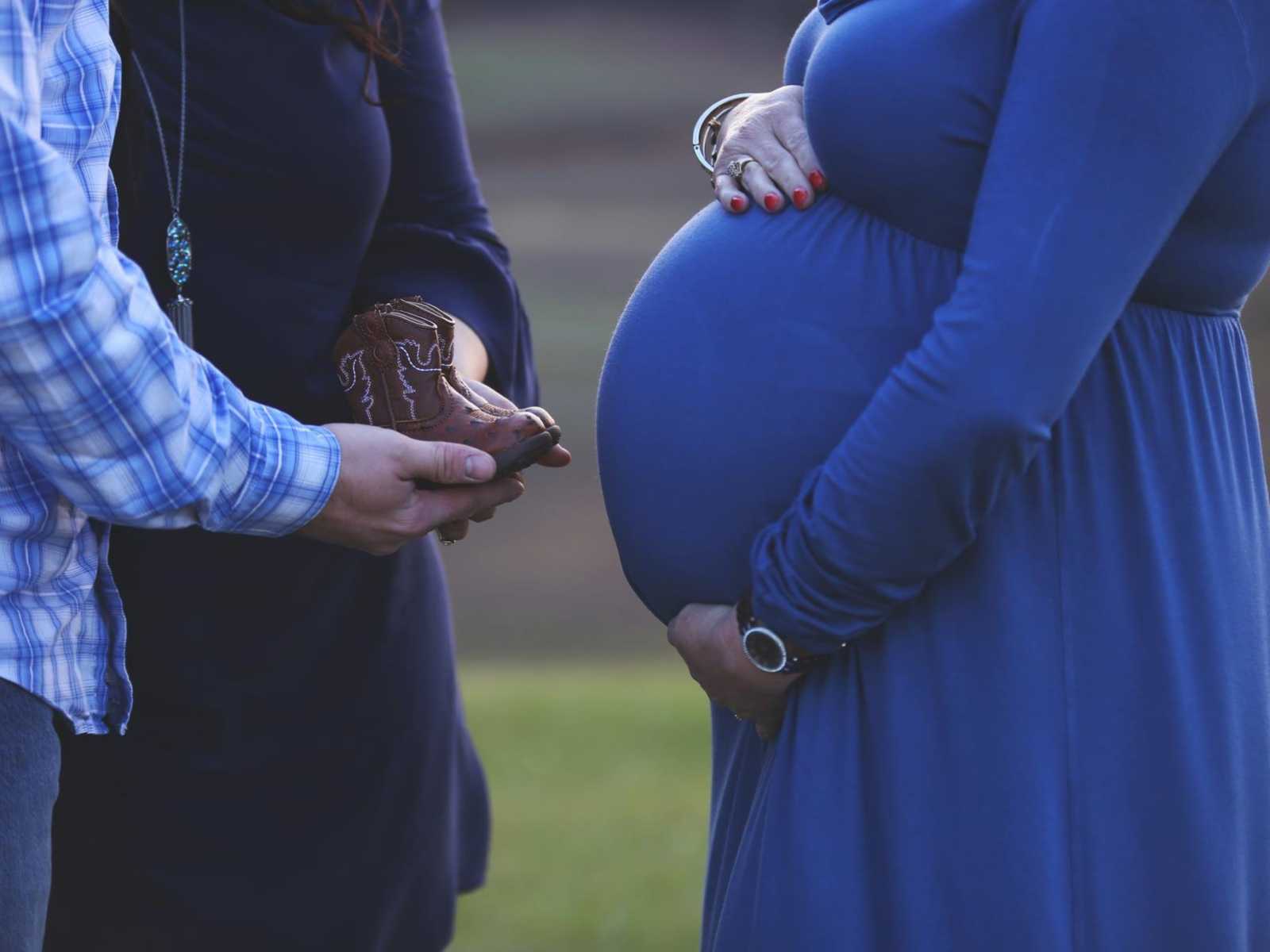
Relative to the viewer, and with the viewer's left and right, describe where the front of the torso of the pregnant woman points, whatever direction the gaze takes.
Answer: facing to the left of the viewer
